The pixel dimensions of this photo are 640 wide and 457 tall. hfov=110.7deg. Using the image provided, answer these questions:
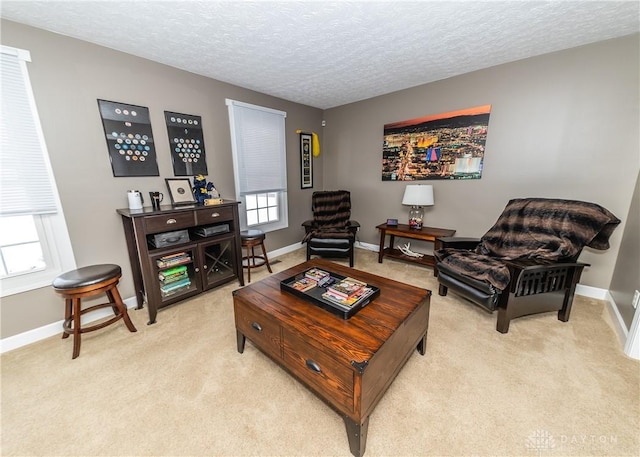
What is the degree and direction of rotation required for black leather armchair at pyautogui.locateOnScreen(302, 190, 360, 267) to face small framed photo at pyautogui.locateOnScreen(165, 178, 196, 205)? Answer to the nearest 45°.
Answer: approximately 45° to its right

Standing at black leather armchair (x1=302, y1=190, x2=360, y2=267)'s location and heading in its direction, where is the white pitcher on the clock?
The white pitcher is roughly at 2 o'clock from the black leather armchair.

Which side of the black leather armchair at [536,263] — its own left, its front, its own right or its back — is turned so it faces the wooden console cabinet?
front

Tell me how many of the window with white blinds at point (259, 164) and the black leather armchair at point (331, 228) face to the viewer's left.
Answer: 0

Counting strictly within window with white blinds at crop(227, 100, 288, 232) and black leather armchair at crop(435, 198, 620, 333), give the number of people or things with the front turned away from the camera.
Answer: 0

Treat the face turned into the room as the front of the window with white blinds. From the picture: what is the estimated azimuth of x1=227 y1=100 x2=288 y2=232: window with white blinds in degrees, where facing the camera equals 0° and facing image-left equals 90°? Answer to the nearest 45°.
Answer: approximately 315°

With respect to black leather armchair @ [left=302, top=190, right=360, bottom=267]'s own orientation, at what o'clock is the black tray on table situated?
The black tray on table is roughly at 12 o'clock from the black leather armchair.

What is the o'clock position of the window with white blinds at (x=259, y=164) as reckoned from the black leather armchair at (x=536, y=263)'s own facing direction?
The window with white blinds is roughly at 1 o'clock from the black leather armchair.

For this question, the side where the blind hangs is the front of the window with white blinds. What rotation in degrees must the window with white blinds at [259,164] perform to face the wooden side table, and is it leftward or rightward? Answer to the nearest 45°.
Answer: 0° — it already faces it

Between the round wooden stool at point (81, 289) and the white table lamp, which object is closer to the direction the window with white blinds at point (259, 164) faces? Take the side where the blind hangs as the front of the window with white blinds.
the white table lamp

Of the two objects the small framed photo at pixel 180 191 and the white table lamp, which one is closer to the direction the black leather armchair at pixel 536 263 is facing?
the small framed photo

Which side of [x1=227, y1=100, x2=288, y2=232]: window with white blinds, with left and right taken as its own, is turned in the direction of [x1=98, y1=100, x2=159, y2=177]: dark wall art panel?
right

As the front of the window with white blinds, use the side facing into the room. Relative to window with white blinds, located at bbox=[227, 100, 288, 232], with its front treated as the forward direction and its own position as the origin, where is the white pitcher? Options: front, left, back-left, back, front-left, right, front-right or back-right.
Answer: right

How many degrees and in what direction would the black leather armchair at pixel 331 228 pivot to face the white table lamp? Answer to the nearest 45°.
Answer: approximately 90° to its left

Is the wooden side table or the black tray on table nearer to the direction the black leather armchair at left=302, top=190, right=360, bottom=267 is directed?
the black tray on table

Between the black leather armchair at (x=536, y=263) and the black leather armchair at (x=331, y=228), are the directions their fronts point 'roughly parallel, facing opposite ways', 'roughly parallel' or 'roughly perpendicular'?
roughly perpendicular

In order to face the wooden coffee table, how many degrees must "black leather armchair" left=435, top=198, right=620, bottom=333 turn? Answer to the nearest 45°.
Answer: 0° — it already faces it

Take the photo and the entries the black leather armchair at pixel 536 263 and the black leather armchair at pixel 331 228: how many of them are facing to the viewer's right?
0

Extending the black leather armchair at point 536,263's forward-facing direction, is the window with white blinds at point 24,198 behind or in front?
in front
